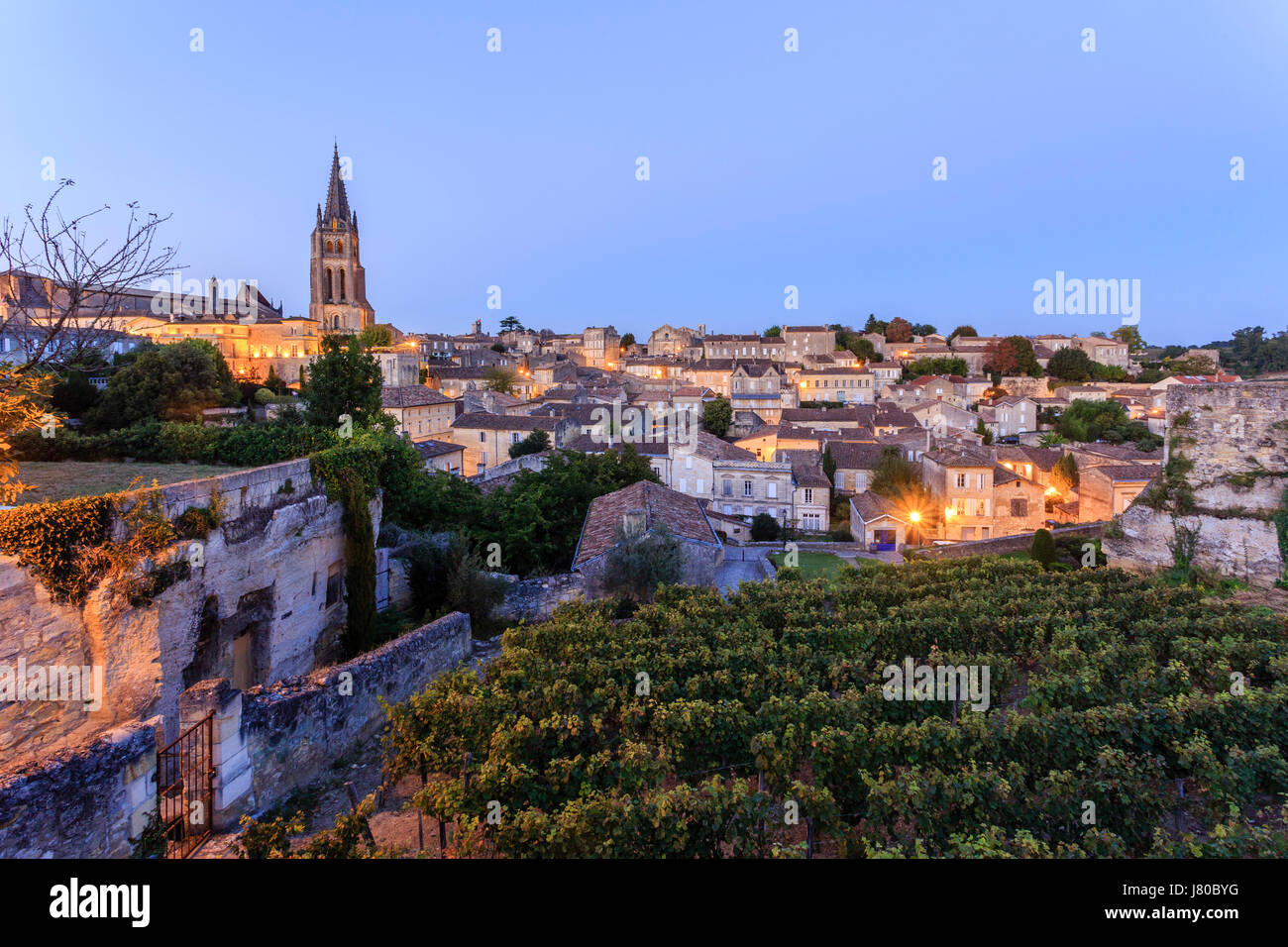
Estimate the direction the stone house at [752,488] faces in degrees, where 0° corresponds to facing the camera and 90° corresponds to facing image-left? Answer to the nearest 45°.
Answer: approximately 0°

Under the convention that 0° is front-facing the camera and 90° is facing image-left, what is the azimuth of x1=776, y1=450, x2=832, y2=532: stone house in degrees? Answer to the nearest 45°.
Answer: approximately 0°

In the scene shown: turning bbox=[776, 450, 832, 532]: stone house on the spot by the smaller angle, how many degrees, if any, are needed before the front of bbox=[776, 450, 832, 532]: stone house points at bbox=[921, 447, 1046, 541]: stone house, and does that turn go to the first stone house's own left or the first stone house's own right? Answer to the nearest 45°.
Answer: approximately 90° to the first stone house's own left

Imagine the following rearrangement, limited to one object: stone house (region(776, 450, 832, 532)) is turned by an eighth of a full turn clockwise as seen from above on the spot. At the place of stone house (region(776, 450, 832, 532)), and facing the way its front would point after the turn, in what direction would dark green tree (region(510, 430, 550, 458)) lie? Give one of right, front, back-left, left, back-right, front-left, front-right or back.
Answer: front-right

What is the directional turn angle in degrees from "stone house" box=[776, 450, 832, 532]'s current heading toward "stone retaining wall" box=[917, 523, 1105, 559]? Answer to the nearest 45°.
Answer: approximately 45° to its left

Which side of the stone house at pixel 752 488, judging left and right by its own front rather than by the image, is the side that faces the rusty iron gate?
front

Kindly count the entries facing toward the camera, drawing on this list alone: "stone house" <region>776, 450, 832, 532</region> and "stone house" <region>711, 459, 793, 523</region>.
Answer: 2

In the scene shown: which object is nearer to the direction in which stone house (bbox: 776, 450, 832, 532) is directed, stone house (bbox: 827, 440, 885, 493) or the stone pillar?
the stone pillar

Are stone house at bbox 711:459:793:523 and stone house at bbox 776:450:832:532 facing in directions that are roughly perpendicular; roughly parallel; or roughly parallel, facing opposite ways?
roughly parallel

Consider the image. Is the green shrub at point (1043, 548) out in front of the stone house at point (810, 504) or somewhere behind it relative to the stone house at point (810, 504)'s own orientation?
in front

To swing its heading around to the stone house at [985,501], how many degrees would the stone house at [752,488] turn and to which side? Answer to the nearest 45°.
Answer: approximately 90° to its left
